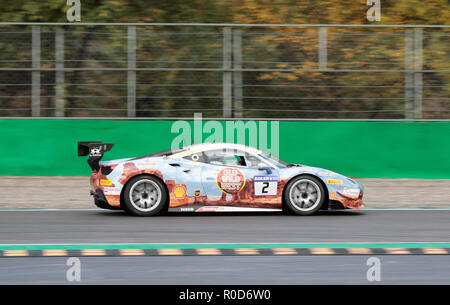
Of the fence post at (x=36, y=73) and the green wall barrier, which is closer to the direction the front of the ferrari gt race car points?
the green wall barrier

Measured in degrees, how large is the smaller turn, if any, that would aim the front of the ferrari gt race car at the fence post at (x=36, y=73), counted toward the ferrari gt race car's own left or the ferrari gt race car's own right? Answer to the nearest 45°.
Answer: approximately 135° to the ferrari gt race car's own left

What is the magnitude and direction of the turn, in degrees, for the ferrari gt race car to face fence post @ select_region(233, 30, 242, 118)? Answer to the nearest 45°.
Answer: approximately 90° to its left

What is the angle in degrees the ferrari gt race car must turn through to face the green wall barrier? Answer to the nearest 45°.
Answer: approximately 90° to its left

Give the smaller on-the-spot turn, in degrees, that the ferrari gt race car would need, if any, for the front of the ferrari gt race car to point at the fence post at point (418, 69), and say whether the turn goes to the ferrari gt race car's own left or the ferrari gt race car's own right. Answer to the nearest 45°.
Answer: approximately 45° to the ferrari gt race car's own left

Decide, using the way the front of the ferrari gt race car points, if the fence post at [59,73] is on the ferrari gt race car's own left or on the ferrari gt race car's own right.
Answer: on the ferrari gt race car's own left

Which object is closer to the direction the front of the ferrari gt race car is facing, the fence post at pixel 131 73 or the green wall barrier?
the green wall barrier

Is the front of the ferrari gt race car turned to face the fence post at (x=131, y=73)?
no

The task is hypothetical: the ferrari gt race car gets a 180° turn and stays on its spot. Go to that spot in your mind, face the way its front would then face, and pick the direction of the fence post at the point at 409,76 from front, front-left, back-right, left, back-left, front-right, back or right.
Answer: back-right

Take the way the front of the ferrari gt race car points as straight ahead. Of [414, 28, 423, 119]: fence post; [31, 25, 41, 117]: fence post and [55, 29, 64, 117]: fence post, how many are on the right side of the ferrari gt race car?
0

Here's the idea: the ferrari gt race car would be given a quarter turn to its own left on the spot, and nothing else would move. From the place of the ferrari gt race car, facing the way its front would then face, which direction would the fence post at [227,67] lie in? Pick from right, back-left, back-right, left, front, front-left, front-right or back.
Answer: front

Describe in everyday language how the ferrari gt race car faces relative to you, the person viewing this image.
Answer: facing to the right of the viewer
